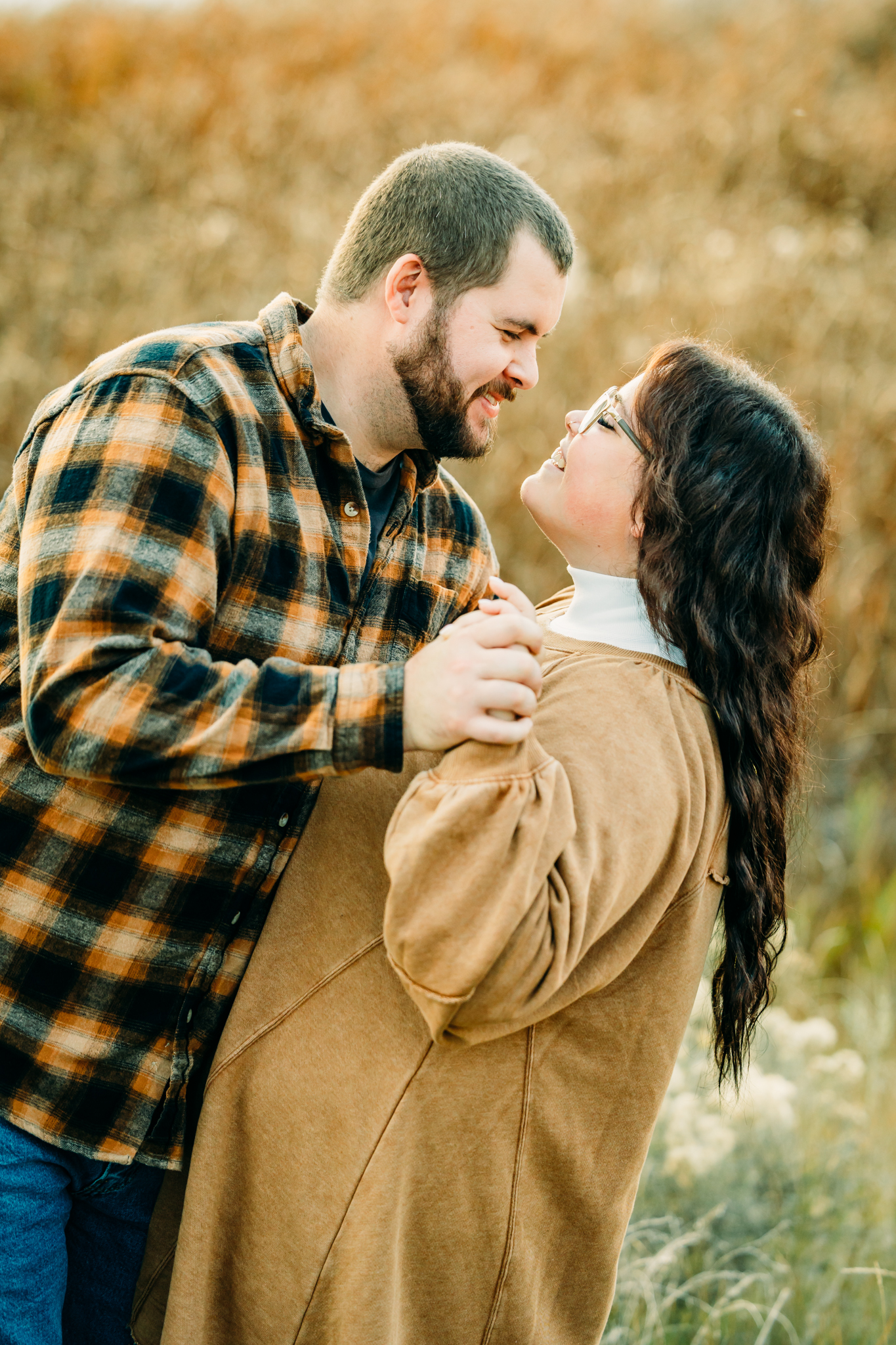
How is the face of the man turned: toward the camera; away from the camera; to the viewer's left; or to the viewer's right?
to the viewer's right

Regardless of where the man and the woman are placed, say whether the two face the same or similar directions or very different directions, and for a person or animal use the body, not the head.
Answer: very different directions

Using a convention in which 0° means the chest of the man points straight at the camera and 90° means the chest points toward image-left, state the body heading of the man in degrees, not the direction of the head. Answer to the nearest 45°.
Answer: approximately 270°

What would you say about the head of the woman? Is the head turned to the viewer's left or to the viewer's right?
to the viewer's left

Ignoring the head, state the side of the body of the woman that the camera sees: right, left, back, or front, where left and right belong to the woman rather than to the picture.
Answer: left
